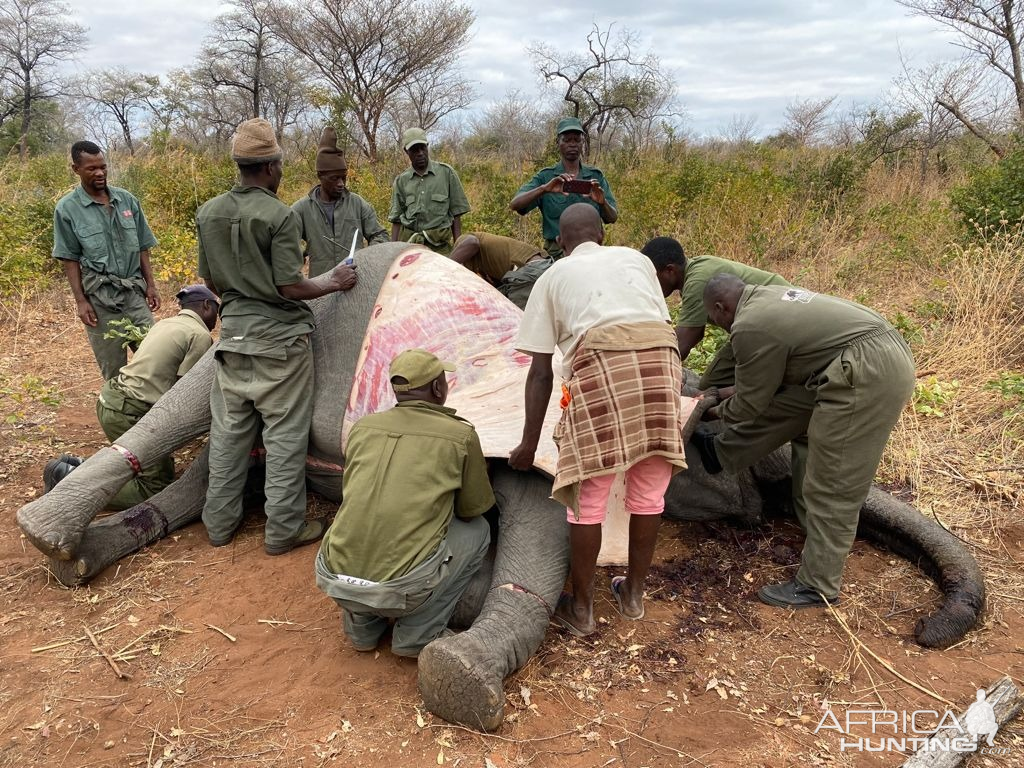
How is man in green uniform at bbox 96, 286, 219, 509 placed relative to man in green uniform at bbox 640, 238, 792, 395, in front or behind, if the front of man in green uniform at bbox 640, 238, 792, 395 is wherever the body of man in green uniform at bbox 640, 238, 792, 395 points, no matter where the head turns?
in front

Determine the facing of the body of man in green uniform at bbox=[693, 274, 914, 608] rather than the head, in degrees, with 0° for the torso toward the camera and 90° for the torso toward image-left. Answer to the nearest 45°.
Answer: approximately 90°

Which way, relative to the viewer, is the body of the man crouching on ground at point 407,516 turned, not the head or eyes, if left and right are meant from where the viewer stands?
facing away from the viewer and to the right of the viewer

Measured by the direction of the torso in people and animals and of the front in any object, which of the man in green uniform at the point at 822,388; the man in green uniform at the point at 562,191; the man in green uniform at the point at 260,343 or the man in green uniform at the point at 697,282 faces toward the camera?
the man in green uniform at the point at 562,191

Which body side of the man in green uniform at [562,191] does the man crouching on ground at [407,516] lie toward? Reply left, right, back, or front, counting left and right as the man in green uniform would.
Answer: front

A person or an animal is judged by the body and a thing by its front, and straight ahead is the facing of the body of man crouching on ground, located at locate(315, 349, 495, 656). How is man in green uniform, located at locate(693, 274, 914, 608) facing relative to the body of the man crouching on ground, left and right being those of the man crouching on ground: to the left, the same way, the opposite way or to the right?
to the left

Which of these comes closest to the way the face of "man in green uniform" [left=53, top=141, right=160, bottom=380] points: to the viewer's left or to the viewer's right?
to the viewer's right

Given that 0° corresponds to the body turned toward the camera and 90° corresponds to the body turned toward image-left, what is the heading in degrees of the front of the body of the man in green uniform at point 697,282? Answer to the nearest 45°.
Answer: approximately 90°

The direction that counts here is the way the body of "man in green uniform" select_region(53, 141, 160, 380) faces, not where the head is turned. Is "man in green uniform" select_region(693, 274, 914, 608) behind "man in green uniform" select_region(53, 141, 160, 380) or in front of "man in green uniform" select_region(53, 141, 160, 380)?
in front

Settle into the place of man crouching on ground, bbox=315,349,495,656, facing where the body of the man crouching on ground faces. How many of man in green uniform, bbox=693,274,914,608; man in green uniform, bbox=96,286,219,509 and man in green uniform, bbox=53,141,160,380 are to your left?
2

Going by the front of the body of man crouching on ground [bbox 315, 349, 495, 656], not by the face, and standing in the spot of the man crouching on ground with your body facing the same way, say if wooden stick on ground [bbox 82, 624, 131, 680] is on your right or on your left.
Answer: on your left

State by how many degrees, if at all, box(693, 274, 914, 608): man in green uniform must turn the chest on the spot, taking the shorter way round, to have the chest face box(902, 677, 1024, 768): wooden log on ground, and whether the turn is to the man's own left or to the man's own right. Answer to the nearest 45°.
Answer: approximately 135° to the man's own left

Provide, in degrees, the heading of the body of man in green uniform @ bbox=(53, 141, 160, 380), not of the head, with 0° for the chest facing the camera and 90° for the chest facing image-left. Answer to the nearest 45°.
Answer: approximately 315°

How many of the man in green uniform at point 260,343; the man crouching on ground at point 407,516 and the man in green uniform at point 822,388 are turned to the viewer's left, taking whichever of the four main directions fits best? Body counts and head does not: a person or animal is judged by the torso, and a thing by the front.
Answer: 1

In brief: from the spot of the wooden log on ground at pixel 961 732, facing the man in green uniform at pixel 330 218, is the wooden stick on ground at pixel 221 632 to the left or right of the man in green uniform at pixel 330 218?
left

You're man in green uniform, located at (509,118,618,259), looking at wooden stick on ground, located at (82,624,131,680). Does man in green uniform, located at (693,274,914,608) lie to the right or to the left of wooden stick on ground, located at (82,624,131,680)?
left

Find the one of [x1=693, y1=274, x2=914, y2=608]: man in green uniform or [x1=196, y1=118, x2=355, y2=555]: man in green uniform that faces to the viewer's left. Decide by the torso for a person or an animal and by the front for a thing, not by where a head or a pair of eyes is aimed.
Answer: [x1=693, y1=274, x2=914, y2=608]: man in green uniform
